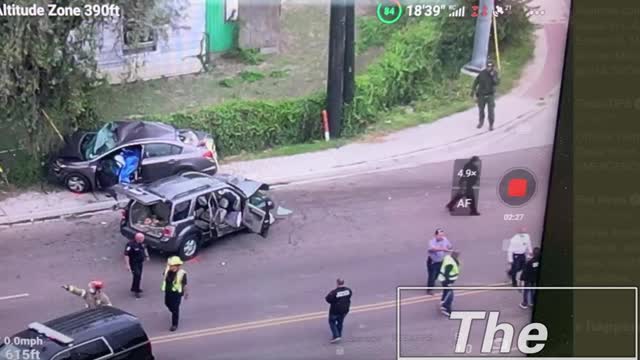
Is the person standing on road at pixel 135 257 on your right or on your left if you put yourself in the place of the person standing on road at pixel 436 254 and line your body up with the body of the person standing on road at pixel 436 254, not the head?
on your right

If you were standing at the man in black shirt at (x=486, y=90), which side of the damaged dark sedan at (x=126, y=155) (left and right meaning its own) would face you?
back

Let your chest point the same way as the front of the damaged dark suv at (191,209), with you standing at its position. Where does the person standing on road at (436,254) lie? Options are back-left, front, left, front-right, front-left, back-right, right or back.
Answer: front-right

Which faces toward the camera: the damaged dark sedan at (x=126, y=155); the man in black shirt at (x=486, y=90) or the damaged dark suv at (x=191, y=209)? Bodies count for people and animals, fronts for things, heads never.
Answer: the man in black shirt

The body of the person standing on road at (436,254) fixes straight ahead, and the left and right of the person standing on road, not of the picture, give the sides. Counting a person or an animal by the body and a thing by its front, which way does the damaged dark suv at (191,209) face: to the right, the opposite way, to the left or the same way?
to the left

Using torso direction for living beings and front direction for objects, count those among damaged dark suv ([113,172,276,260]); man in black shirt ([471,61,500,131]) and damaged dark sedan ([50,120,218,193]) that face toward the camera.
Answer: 1

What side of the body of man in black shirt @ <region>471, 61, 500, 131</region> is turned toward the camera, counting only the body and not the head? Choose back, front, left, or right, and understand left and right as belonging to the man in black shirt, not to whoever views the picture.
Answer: front

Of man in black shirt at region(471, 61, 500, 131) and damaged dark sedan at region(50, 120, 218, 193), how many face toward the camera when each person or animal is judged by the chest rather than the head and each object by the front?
1

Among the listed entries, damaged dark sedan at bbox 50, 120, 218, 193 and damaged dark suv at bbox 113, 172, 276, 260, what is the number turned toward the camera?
0

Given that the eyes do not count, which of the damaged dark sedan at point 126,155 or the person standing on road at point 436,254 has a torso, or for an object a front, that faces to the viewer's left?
the damaged dark sedan

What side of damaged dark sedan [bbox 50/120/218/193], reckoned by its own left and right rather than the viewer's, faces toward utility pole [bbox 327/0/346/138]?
back

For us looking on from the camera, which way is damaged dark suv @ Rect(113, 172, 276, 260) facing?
facing away from the viewer and to the right of the viewer
